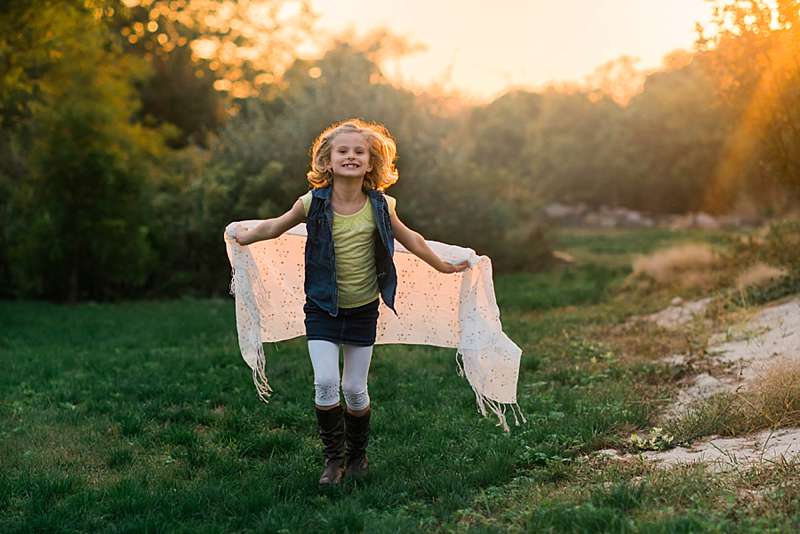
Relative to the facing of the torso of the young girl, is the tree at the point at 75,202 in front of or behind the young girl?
behind

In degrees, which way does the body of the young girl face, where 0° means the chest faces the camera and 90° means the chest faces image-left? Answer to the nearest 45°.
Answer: approximately 0°
